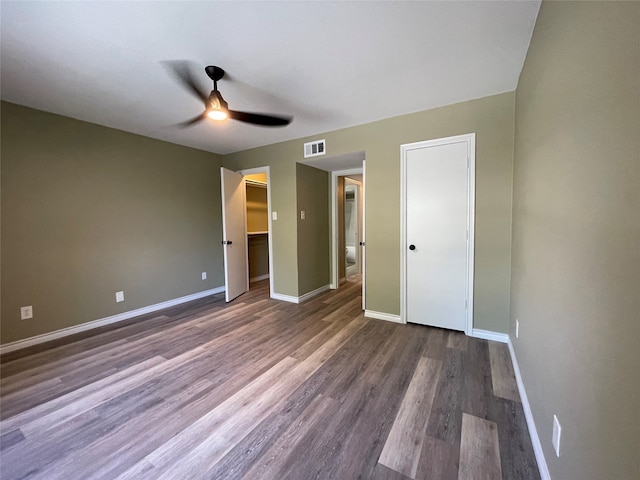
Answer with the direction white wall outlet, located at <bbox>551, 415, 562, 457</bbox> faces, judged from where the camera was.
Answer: facing to the left of the viewer

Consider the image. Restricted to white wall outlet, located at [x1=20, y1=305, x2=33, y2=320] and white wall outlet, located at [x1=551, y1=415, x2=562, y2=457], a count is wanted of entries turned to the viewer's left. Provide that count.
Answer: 1

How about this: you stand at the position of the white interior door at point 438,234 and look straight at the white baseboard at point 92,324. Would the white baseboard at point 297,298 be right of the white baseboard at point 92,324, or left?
right

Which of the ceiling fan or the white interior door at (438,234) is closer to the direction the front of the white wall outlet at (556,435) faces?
the ceiling fan

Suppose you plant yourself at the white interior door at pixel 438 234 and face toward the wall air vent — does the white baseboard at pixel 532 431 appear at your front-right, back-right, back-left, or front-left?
back-left

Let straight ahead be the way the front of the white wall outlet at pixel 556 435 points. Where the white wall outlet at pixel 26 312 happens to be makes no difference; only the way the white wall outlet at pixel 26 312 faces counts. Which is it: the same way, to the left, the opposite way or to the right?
the opposite way

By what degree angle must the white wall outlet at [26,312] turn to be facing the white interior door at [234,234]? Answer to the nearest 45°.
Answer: approximately 90° to its left

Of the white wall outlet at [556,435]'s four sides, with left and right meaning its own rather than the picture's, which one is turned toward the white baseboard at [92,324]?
front

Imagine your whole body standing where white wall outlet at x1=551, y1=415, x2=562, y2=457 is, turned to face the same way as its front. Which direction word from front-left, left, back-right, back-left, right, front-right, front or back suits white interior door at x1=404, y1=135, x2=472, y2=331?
front-right

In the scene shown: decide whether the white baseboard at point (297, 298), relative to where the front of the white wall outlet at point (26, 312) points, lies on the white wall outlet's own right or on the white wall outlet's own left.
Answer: on the white wall outlet's own left

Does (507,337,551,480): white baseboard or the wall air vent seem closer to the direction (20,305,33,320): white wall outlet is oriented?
the white baseboard
